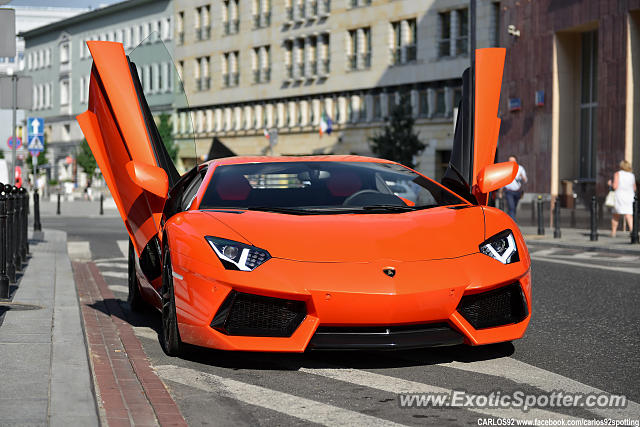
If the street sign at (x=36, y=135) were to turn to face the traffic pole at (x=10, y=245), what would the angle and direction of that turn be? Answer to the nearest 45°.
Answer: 0° — it already faces it

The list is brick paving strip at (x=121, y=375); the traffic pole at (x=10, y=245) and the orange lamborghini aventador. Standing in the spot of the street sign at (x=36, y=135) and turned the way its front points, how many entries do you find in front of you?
3

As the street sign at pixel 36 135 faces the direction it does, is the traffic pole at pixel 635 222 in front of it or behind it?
in front

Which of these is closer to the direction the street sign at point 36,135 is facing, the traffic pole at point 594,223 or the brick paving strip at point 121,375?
the brick paving strip

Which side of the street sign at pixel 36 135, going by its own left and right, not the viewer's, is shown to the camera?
front

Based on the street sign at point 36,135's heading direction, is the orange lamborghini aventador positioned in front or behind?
in front

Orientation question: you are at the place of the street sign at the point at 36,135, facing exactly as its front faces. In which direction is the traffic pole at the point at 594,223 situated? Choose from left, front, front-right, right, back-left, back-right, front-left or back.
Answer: front-left
